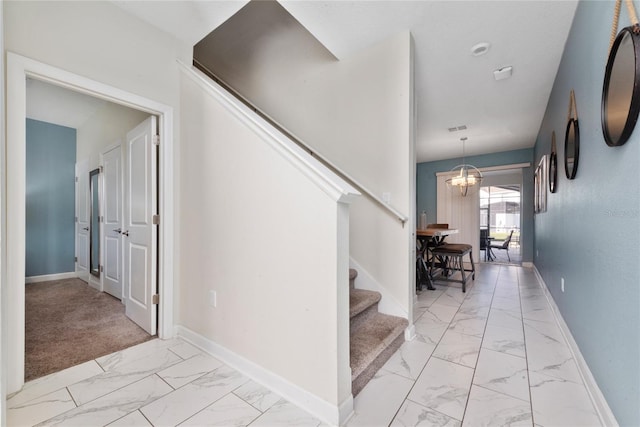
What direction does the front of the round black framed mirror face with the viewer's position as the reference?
facing to the left of the viewer

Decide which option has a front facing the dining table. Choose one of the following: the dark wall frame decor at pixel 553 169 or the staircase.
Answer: the dark wall frame decor

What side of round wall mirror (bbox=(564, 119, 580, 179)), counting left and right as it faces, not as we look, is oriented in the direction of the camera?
left

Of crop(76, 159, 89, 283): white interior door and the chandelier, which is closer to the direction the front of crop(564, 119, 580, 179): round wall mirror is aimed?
the white interior door

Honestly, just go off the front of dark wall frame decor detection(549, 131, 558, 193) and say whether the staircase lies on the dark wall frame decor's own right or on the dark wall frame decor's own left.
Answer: on the dark wall frame decor's own left

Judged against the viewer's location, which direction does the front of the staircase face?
facing the viewer and to the right of the viewer

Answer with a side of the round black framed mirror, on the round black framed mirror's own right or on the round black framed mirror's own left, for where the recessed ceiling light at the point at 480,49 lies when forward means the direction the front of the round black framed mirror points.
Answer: on the round black framed mirror's own right

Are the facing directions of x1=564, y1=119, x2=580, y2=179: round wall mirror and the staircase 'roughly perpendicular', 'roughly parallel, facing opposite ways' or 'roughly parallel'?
roughly parallel, facing opposite ways

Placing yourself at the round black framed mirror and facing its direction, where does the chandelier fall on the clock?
The chandelier is roughly at 2 o'clock from the round black framed mirror.

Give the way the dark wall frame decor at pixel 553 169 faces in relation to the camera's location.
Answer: facing to the left of the viewer

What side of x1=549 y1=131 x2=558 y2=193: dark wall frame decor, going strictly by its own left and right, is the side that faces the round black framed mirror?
left

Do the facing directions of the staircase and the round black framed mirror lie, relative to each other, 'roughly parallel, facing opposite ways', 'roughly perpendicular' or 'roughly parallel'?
roughly parallel, facing opposite ways

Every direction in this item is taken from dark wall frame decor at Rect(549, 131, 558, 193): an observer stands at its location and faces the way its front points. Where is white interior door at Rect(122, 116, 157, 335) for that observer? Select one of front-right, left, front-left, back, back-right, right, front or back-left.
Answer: front-left

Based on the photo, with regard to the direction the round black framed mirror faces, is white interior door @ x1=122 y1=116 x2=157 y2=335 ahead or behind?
ahead

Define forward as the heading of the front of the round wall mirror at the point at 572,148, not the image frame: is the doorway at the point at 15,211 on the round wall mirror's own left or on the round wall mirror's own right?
on the round wall mirror's own left

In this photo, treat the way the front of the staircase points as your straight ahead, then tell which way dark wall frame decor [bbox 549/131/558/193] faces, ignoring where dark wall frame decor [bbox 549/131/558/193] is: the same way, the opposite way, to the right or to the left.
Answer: the opposite way
